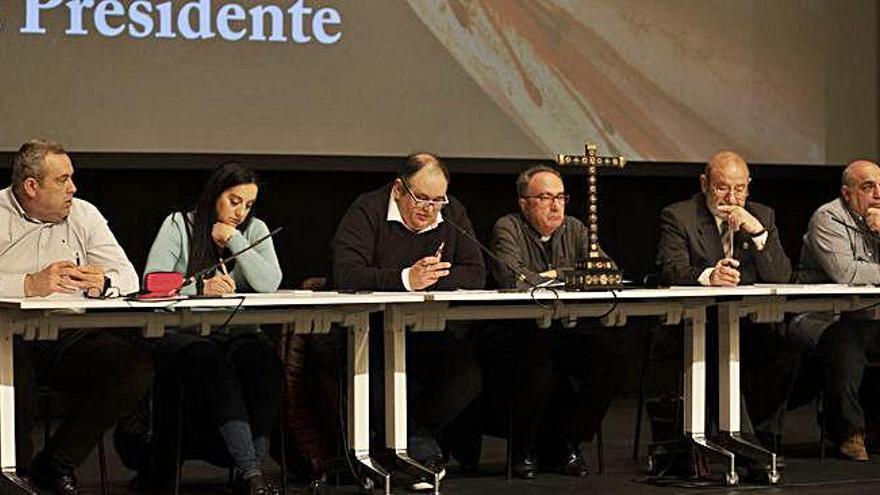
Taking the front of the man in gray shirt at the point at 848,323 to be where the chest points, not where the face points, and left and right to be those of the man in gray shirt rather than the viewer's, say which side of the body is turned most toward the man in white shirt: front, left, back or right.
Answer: right

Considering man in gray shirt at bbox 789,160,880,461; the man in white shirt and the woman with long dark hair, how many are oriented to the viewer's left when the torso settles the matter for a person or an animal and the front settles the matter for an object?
0

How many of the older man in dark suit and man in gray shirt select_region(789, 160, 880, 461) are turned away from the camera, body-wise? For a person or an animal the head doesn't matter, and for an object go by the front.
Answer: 0

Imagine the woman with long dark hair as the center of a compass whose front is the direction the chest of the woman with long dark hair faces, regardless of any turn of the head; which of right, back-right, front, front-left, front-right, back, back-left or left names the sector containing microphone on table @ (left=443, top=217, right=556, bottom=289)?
front-left

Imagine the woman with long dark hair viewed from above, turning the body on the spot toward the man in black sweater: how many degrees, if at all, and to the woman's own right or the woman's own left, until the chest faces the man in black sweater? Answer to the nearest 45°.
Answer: approximately 45° to the woman's own left

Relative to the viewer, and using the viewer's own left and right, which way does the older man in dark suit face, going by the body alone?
facing the viewer

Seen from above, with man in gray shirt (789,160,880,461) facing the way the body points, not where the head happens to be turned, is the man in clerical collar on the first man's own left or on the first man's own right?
on the first man's own right

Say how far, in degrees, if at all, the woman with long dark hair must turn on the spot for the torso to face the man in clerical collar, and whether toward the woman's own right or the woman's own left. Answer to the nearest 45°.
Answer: approximately 45° to the woman's own left

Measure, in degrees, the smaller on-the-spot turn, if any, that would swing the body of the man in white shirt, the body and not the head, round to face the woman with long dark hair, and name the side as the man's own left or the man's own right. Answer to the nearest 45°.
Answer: approximately 45° to the man's own left

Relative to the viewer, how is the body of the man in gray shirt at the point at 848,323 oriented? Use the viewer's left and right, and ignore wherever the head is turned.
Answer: facing the viewer and to the right of the viewer

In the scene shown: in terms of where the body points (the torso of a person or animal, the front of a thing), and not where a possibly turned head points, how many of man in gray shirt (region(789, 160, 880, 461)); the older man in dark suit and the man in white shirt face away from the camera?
0

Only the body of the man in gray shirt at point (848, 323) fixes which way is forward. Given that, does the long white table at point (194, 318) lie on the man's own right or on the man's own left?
on the man's own right

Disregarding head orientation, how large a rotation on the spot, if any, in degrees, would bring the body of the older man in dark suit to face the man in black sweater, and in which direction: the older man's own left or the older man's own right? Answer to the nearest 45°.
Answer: approximately 45° to the older man's own right

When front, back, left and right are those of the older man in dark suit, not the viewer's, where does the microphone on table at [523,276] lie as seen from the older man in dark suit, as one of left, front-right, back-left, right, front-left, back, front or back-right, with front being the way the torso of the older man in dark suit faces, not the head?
front-right

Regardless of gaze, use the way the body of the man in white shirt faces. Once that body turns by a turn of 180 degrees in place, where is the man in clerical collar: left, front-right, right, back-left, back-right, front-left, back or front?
back-right
